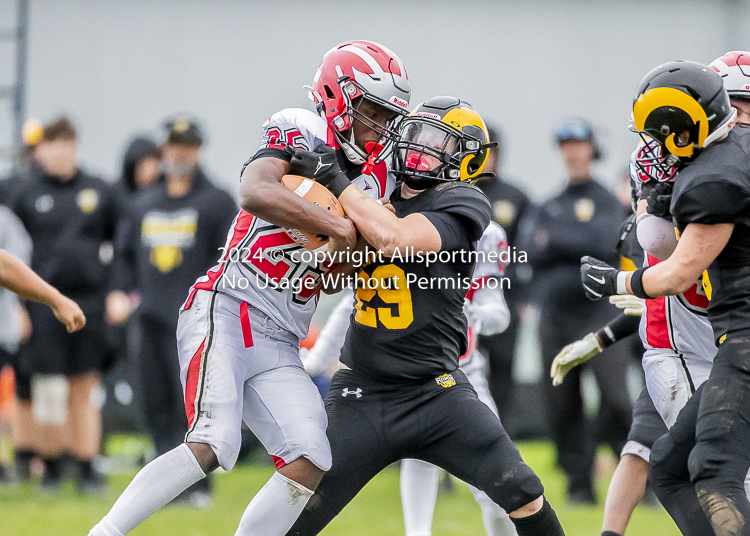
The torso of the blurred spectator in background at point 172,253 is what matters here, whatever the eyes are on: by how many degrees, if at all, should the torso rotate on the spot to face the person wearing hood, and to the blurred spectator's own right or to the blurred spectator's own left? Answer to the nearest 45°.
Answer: approximately 180°

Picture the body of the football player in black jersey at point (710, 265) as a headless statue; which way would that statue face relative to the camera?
to the viewer's left

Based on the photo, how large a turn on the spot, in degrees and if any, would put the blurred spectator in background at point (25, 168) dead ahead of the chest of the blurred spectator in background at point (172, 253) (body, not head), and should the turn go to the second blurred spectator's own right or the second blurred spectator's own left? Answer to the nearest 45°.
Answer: approximately 135° to the second blurred spectator's own right

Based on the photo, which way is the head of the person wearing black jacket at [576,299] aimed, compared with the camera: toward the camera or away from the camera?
toward the camera

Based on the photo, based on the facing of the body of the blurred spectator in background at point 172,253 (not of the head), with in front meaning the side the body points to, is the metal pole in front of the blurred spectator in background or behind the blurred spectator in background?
behind

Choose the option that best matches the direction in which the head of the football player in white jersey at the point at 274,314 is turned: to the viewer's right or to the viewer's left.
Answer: to the viewer's right

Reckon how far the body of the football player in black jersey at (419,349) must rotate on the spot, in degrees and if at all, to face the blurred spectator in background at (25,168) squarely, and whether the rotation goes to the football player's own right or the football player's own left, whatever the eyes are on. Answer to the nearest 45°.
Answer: approximately 90° to the football player's own right

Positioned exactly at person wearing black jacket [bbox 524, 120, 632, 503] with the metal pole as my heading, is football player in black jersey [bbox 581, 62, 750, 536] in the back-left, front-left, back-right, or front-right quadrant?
back-left

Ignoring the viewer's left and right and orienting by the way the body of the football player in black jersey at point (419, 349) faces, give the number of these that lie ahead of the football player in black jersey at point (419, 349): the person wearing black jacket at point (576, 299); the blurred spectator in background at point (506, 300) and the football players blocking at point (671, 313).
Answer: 0

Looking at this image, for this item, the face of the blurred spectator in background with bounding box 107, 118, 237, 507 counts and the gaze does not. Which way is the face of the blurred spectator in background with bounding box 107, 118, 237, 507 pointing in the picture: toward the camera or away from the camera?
toward the camera

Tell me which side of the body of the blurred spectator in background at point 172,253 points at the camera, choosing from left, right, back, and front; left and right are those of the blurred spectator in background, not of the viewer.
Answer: front

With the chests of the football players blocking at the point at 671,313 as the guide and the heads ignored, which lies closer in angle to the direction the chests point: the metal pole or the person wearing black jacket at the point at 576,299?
the metal pole

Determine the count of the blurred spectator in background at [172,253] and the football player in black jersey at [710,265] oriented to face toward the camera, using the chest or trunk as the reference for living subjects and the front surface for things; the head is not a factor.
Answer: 1

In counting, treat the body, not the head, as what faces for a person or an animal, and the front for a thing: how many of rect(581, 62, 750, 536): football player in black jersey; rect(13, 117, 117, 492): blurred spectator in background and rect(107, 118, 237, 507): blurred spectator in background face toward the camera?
2

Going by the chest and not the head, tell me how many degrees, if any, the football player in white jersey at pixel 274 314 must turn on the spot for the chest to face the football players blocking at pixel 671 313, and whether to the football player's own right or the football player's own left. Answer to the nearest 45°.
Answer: approximately 45° to the football player's own left
